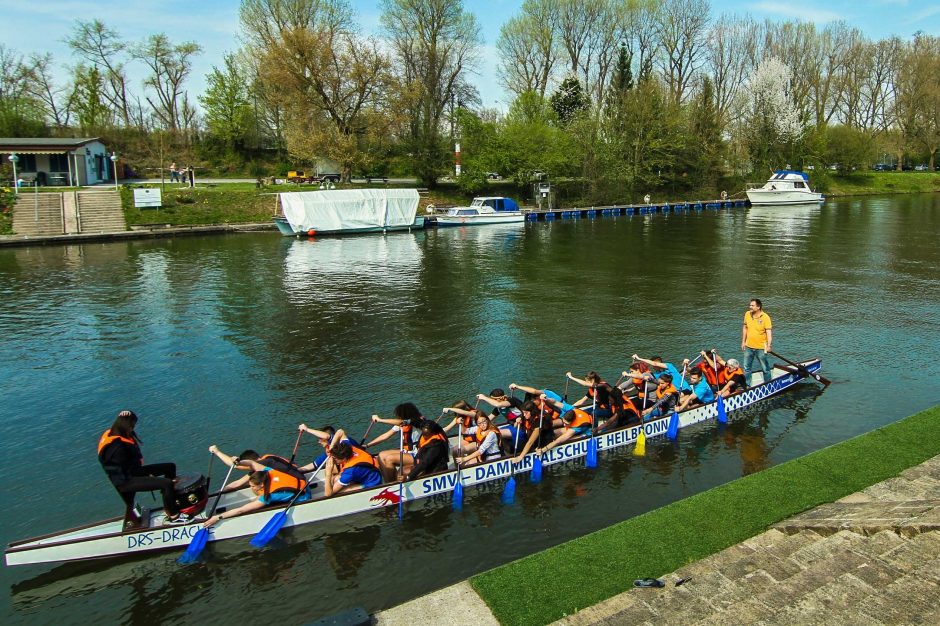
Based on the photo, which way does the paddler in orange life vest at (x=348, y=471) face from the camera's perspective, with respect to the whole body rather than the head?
to the viewer's left

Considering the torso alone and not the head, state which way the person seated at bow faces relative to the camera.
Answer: to the viewer's right

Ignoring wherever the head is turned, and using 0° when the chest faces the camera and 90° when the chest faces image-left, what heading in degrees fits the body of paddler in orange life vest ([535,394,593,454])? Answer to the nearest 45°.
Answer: approximately 45°

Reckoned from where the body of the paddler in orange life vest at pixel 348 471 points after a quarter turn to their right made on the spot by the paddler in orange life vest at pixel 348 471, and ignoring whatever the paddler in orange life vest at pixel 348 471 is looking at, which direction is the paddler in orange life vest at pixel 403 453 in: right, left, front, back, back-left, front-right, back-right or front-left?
front-right

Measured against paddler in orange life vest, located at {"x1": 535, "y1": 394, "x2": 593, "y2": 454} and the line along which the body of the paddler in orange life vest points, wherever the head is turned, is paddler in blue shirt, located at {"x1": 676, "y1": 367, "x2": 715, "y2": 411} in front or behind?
behind

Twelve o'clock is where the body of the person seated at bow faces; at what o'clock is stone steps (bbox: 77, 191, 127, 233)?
The stone steps is roughly at 9 o'clock from the person seated at bow.

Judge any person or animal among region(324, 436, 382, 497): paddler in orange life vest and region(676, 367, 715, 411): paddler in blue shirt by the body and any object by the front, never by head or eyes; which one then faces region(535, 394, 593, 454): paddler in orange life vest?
the paddler in blue shirt

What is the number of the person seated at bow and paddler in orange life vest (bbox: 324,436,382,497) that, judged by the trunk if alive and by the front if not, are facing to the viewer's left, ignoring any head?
1

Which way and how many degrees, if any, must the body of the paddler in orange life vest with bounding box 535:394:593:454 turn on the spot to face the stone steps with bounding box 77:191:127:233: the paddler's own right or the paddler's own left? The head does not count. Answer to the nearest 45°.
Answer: approximately 90° to the paddler's own right

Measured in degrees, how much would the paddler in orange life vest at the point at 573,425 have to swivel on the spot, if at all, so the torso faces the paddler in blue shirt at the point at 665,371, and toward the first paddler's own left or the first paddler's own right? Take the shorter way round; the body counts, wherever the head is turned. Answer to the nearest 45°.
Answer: approximately 180°

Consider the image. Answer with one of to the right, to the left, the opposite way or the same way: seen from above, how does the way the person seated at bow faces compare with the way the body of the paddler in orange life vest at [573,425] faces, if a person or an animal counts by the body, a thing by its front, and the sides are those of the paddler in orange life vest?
the opposite way
